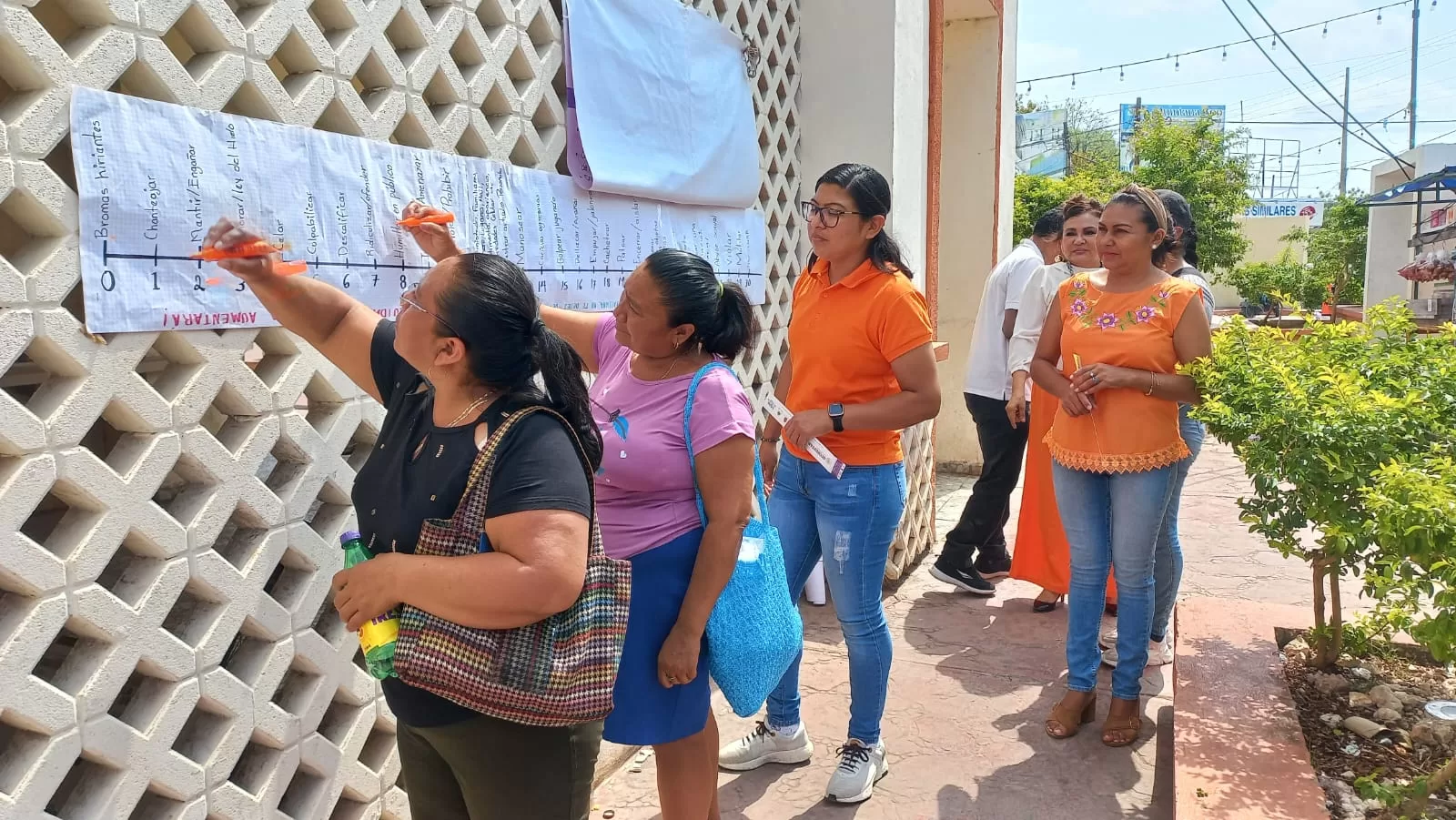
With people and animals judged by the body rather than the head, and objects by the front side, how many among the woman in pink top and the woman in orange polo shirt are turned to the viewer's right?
0

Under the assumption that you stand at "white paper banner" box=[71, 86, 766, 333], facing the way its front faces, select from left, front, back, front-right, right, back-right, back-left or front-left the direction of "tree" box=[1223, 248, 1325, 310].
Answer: left

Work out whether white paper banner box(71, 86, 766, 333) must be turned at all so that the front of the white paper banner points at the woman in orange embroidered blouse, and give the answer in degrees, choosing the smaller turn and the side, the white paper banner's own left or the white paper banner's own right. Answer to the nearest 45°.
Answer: approximately 45° to the white paper banner's own left

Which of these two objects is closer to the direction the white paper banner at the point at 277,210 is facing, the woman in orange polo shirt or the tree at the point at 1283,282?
the woman in orange polo shirt

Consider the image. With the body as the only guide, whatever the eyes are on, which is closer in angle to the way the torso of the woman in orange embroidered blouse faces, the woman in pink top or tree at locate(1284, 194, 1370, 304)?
the woman in pink top

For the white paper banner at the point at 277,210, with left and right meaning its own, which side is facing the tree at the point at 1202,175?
left

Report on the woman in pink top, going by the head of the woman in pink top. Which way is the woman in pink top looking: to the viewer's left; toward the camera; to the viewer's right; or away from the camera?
to the viewer's left

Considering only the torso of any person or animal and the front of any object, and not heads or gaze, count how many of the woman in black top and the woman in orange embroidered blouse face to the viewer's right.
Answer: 0

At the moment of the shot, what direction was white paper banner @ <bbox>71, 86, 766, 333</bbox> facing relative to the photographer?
facing the viewer and to the right of the viewer

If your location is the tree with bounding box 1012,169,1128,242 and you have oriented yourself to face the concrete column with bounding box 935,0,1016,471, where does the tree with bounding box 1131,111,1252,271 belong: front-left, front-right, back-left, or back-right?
back-left
